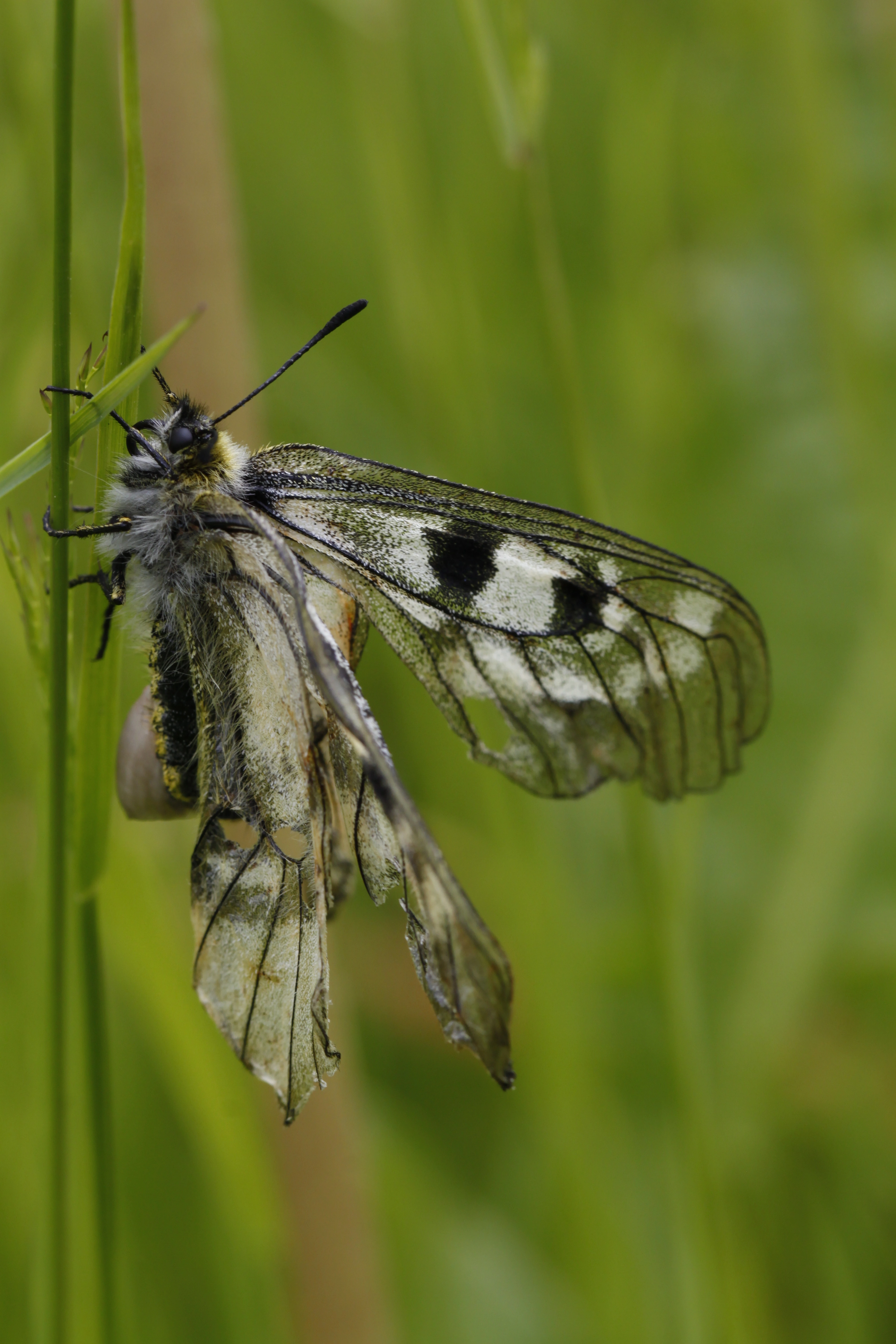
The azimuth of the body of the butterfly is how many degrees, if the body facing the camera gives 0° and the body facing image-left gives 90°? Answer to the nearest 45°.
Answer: approximately 90°
